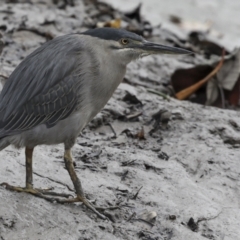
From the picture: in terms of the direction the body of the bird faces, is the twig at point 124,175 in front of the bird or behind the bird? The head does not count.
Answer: in front

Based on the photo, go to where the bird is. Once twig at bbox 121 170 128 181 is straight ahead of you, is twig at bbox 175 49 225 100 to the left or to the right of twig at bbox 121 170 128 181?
left

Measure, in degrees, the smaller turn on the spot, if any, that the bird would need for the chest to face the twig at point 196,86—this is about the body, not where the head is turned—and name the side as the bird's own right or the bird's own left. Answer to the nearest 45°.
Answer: approximately 45° to the bird's own left

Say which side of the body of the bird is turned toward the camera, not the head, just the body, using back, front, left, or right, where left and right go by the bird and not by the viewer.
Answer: right
